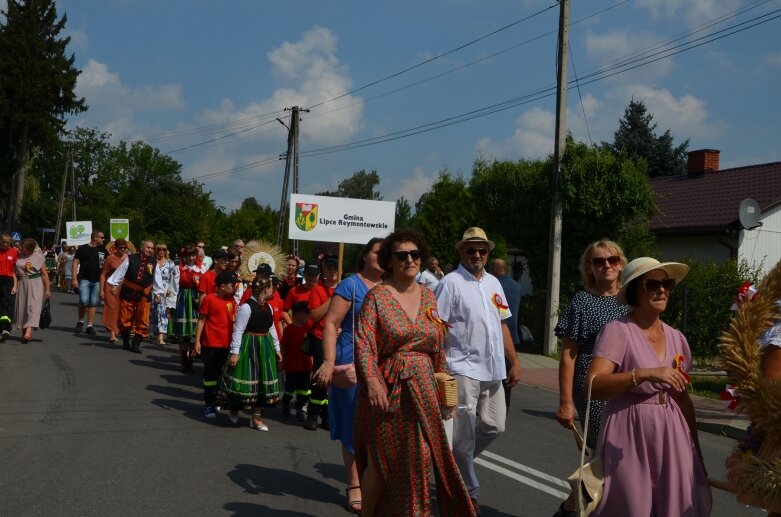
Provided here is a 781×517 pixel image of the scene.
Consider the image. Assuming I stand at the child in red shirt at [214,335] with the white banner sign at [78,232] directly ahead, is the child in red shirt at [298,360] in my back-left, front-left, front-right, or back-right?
back-right

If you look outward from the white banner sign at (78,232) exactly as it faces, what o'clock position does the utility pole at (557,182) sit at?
The utility pole is roughly at 11 o'clock from the white banner sign.

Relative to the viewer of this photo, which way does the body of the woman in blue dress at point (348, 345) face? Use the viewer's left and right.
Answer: facing the viewer and to the right of the viewer

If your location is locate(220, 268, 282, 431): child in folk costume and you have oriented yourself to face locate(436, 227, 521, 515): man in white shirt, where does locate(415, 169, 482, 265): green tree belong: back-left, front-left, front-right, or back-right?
back-left

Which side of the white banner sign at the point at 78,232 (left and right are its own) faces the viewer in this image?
front

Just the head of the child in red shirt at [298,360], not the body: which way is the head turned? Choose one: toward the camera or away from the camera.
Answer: toward the camera

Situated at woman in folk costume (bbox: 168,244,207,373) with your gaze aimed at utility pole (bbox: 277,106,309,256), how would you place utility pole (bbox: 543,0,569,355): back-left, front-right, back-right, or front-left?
front-right

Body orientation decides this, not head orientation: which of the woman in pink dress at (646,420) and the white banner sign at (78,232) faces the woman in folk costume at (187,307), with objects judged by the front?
the white banner sign

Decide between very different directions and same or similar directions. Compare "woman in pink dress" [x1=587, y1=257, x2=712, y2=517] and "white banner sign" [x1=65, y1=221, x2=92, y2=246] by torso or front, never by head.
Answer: same or similar directions

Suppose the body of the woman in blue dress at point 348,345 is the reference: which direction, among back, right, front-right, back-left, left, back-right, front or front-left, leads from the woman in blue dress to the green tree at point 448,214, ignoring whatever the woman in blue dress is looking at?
back-left

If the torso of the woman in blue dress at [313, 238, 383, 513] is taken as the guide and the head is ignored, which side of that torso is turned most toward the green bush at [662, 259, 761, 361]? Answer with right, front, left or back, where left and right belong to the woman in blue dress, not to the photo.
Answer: left

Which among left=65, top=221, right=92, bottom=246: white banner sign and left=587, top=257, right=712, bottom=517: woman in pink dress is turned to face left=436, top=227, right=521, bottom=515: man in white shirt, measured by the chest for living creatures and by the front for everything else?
the white banner sign
